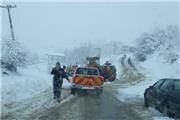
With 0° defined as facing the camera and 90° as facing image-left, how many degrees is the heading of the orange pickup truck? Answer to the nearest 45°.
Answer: approximately 180°

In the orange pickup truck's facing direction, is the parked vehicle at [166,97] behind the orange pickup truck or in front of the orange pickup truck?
behind
